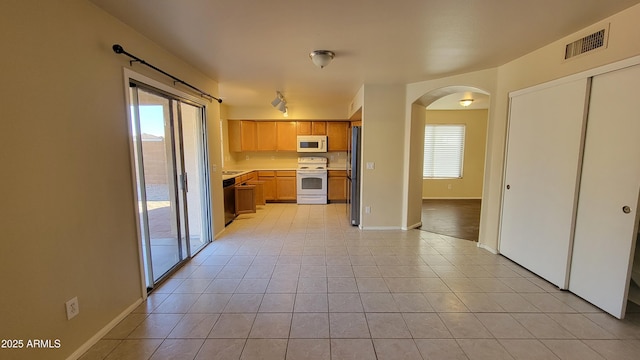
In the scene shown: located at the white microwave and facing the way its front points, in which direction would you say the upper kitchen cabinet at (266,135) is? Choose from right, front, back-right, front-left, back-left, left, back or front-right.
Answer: right

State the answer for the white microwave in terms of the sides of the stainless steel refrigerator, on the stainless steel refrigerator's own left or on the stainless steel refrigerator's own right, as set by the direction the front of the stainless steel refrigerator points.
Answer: on the stainless steel refrigerator's own right

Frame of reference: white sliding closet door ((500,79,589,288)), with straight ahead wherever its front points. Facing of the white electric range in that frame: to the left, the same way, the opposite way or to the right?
to the left

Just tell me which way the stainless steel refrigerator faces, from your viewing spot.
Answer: facing to the left of the viewer

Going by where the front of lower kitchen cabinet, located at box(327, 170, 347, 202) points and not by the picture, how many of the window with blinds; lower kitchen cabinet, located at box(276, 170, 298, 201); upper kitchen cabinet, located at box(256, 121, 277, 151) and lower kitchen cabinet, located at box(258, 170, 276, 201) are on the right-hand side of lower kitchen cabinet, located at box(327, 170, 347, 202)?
3

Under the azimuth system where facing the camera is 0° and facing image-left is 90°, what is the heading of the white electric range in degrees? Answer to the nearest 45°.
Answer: approximately 0°

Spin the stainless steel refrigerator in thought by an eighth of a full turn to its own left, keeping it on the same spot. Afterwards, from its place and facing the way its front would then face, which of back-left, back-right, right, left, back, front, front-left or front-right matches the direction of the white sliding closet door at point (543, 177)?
left

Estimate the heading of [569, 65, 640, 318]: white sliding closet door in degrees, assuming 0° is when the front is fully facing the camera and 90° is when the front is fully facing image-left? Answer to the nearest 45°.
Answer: approximately 45°
